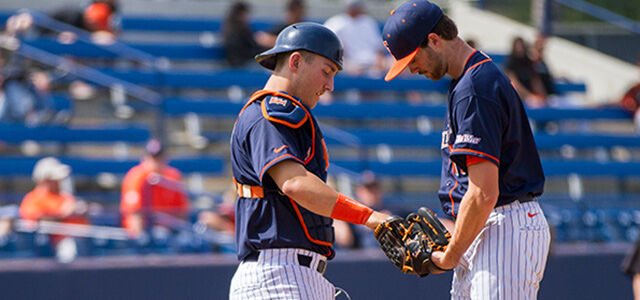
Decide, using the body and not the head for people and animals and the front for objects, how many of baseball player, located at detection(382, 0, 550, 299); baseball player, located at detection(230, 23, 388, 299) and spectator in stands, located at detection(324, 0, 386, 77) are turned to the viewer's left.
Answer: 1

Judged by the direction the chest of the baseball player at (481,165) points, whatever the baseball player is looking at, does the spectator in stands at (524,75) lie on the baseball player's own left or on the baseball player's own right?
on the baseball player's own right

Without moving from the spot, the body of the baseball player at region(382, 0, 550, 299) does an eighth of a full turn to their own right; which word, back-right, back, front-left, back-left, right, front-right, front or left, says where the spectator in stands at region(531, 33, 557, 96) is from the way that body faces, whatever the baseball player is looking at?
front-right

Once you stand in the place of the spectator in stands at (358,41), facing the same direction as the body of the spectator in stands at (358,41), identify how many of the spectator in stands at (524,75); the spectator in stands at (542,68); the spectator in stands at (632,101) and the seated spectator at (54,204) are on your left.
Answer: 3

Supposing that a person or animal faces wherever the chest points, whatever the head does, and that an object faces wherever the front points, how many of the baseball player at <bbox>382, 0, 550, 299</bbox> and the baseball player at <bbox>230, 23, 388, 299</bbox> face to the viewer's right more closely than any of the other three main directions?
1

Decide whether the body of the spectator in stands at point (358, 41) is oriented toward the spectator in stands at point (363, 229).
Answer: yes

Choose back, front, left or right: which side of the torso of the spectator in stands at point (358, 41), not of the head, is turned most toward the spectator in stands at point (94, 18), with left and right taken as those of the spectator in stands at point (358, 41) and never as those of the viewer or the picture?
right

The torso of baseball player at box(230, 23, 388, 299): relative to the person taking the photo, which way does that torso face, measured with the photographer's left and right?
facing to the right of the viewer

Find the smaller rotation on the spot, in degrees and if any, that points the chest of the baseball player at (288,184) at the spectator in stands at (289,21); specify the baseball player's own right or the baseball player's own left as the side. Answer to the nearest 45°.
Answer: approximately 90° to the baseball player's own left

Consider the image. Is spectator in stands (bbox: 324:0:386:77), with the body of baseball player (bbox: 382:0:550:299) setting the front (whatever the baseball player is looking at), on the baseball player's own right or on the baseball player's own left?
on the baseball player's own right

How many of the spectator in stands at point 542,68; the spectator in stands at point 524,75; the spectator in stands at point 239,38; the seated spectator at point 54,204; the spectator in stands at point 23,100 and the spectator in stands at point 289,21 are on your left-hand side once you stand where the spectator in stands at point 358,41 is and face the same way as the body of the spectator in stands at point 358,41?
2

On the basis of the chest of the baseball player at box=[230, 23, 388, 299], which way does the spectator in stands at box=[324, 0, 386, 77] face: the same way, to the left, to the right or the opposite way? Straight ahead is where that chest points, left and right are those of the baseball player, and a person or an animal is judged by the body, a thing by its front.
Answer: to the right

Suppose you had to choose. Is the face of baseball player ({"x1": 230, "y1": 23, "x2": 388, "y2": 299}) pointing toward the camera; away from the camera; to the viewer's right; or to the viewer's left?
to the viewer's right

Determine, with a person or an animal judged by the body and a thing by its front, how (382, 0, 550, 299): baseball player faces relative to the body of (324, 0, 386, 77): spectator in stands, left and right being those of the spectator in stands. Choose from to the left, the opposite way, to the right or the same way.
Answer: to the right

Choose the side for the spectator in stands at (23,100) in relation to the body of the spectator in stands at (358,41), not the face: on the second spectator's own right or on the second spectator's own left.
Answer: on the second spectator's own right

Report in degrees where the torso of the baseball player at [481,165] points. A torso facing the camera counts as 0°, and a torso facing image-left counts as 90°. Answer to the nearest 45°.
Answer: approximately 90°

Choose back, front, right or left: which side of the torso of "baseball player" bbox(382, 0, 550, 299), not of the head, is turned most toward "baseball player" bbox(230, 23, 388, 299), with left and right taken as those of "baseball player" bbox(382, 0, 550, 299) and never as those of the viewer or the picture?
front
